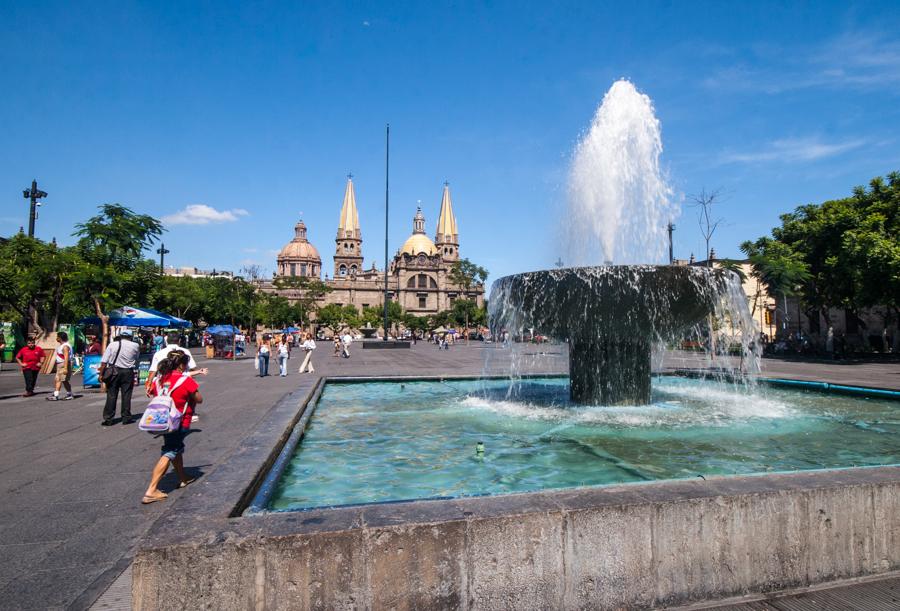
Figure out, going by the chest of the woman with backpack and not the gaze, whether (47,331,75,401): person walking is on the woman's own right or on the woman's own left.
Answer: on the woman's own left

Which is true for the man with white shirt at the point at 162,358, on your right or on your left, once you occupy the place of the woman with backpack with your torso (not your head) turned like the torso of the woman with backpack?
on your left

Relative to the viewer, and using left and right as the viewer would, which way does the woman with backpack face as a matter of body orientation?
facing away from the viewer and to the right of the viewer
